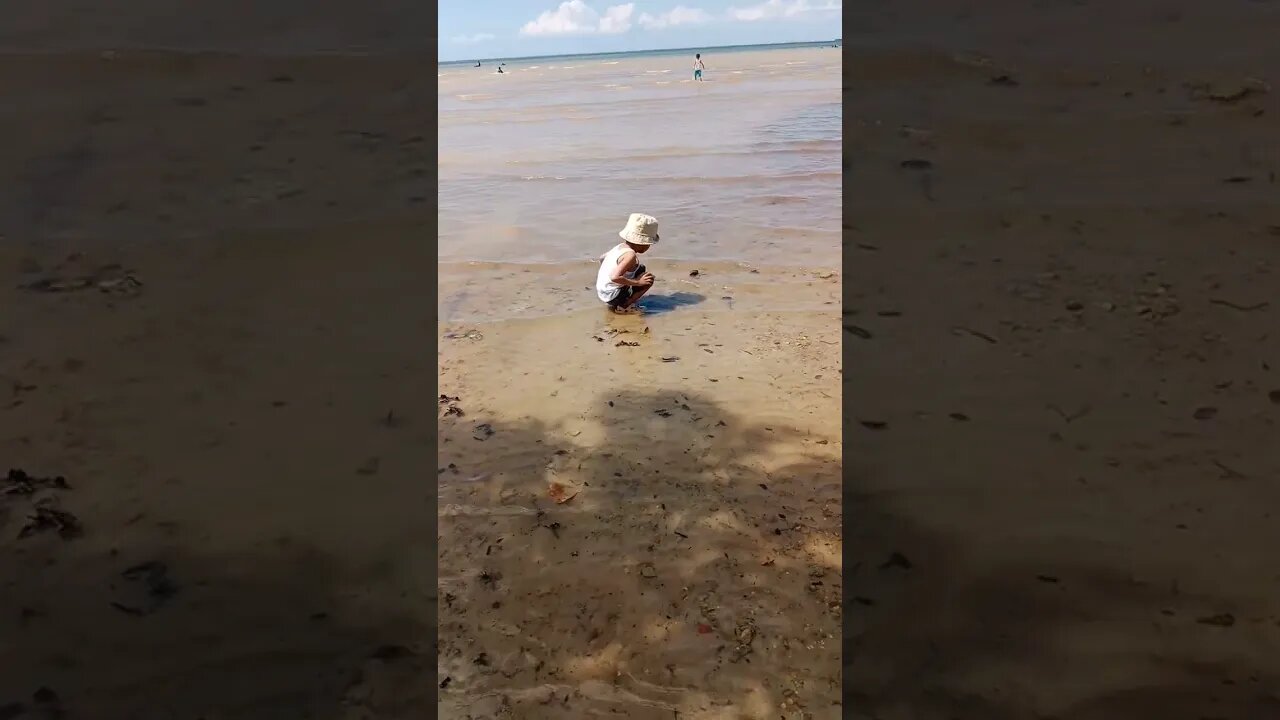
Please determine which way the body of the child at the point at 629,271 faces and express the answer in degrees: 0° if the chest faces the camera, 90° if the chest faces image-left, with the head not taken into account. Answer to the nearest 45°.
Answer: approximately 270°

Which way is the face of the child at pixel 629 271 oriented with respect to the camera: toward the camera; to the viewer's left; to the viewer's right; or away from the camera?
to the viewer's right
